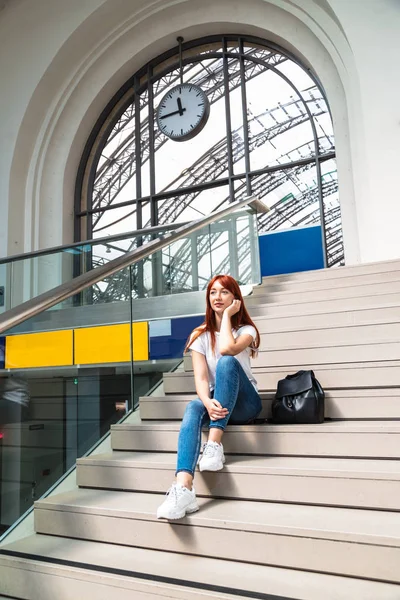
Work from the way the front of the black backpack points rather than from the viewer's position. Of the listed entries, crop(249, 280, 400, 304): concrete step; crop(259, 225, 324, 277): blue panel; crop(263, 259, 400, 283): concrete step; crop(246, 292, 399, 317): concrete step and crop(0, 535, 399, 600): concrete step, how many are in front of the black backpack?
1

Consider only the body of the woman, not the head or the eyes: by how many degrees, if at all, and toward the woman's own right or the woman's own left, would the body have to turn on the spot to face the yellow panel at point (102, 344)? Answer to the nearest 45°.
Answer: approximately 90° to the woman's own right

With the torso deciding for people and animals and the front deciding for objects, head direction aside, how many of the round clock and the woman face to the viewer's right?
0

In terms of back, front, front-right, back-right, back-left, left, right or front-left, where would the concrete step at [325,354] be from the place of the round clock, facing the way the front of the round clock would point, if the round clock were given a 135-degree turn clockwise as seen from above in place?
back

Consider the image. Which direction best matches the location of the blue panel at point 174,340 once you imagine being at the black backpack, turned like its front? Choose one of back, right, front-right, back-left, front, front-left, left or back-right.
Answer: right

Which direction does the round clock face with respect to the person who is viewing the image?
facing the viewer and to the left of the viewer

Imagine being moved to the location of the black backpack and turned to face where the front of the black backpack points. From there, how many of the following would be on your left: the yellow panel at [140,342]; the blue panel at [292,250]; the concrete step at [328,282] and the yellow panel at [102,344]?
0

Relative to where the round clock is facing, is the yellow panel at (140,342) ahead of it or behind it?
ahead

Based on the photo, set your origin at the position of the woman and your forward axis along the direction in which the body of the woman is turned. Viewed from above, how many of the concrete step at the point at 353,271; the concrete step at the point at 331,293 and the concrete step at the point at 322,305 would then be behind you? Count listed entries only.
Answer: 3

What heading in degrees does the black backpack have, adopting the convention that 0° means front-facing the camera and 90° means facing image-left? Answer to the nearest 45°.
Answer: approximately 45°

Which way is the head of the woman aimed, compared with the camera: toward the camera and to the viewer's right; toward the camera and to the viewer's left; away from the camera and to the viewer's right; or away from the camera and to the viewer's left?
toward the camera and to the viewer's left

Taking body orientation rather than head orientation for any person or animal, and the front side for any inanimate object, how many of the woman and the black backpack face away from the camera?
0

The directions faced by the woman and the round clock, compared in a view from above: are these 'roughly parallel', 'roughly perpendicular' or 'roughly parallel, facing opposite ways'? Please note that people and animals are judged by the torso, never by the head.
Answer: roughly parallel

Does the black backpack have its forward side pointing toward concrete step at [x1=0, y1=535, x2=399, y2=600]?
yes

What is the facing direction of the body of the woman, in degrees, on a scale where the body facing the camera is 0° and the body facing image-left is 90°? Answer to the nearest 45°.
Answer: approximately 45°

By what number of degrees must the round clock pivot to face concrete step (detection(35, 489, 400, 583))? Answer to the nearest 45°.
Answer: approximately 45° to its left

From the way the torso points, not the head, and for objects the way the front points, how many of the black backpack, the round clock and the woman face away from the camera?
0

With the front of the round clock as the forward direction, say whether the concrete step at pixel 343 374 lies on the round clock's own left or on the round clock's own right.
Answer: on the round clock's own left
